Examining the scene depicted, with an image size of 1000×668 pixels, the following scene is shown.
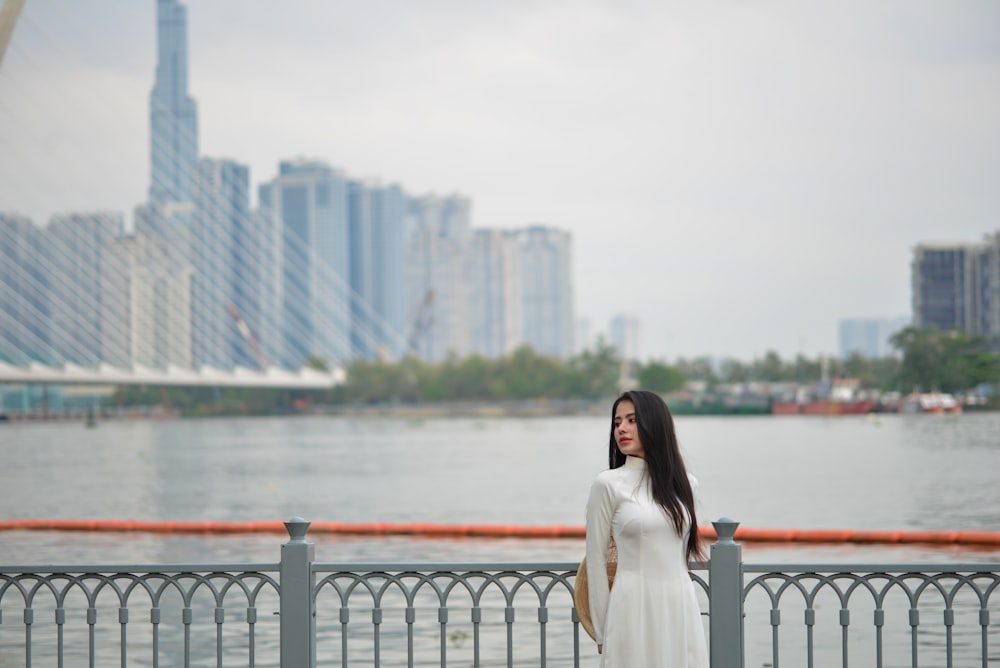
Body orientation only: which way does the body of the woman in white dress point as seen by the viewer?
toward the camera

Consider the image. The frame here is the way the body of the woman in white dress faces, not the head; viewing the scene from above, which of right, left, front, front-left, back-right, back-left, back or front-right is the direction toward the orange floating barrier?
back

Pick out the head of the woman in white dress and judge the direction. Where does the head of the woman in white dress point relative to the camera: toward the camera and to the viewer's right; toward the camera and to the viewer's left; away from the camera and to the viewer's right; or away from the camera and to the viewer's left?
toward the camera and to the viewer's left

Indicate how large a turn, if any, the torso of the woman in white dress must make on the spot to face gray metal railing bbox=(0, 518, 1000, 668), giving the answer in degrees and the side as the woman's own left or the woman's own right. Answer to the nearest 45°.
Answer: approximately 180°
